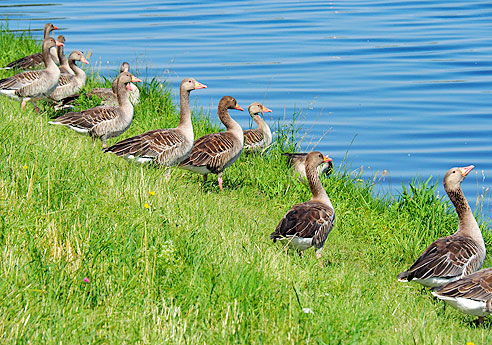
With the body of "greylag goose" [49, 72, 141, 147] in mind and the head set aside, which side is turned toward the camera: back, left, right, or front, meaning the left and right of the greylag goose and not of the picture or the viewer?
right

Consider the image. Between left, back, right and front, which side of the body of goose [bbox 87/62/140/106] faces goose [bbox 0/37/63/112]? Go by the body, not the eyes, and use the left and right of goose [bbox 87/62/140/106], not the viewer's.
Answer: back

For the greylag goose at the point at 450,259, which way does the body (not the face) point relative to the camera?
to the viewer's right

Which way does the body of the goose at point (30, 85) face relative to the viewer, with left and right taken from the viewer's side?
facing to the right of the viewer

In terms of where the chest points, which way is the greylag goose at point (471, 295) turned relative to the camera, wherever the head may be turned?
to the viewer's right

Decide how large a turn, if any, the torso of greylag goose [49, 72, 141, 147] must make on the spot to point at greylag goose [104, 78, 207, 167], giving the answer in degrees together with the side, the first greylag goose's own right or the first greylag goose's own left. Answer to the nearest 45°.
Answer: approximately 45° to the first greylag goose's own right

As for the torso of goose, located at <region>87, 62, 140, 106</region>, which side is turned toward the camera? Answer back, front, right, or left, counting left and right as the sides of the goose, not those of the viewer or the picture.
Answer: right

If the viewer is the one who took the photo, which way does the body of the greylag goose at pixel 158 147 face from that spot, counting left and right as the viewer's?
facing to the right of the viewer

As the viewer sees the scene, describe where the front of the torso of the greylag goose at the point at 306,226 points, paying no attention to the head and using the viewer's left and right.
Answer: facing away from the viewer and to the right of the viewer
